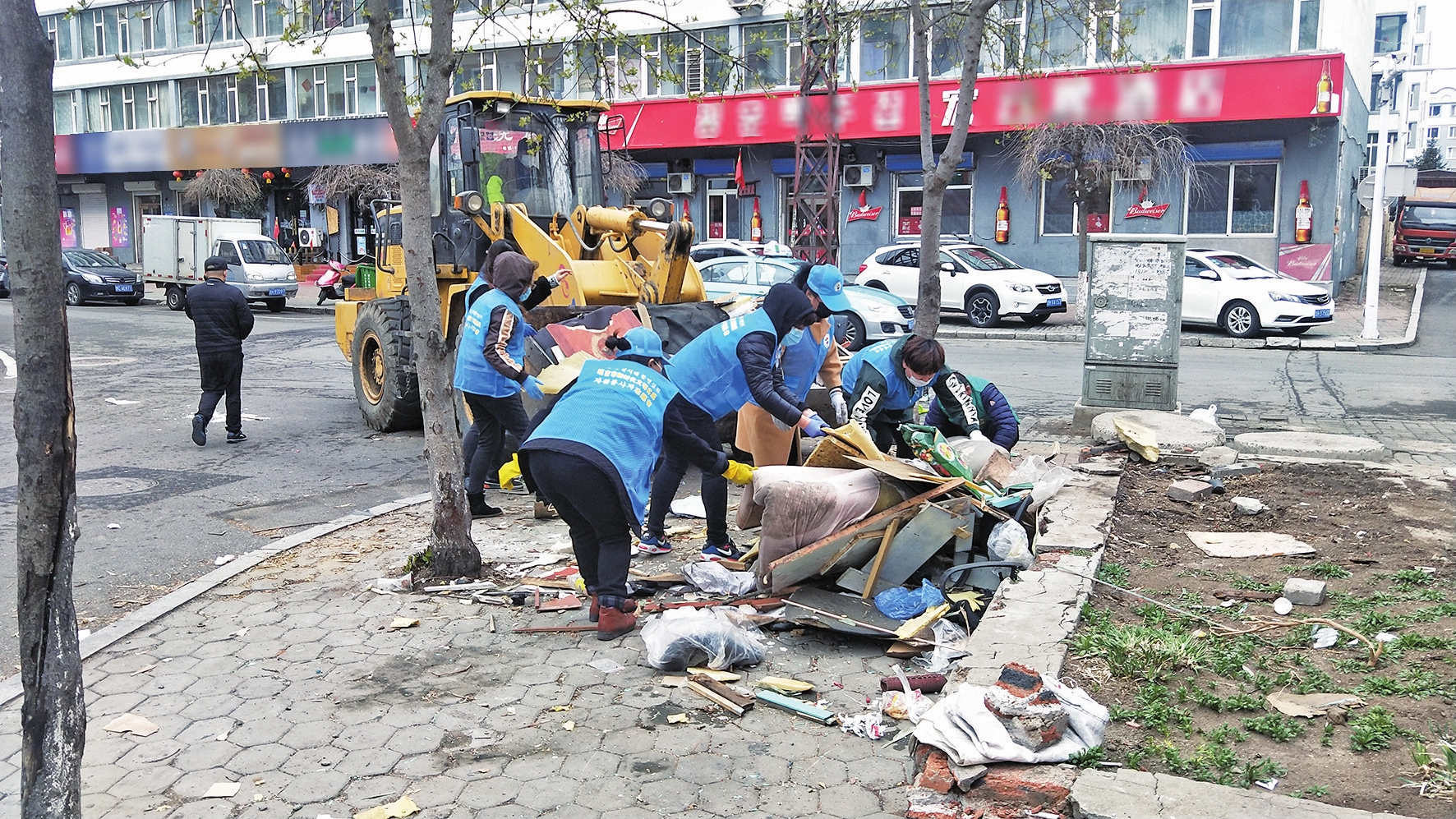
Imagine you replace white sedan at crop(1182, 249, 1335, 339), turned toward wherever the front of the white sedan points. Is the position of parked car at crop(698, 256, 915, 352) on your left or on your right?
on your right

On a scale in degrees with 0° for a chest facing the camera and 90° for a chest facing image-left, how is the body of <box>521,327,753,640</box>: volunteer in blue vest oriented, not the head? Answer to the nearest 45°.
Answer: approximately 225°

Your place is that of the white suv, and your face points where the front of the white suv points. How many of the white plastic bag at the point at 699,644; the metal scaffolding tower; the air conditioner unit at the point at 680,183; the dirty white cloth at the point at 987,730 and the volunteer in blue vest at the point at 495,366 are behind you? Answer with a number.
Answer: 2

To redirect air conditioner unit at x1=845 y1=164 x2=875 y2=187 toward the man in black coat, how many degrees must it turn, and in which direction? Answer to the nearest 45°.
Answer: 0° — it already faces them

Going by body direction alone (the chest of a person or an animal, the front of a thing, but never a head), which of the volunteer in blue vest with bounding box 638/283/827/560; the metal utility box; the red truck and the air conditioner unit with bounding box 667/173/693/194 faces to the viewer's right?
the volunteer in blue vest

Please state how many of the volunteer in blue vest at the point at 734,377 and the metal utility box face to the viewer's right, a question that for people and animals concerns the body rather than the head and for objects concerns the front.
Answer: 1

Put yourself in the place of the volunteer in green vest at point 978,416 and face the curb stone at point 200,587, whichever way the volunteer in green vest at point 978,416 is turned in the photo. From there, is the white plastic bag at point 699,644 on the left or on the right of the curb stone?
left

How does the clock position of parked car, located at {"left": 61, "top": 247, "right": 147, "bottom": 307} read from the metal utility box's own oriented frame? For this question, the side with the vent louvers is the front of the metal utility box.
The parked car is roughly at 4 o'clock from the metal utility box.

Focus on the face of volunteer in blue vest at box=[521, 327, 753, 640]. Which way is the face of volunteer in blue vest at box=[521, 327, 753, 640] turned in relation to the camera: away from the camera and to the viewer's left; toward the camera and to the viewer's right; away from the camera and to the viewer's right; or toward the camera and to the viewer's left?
away from the camera and to the viewer's right
